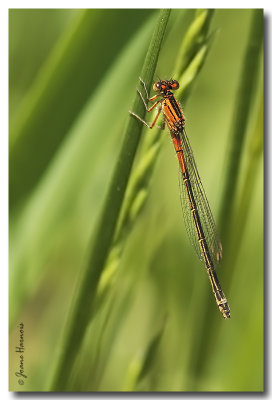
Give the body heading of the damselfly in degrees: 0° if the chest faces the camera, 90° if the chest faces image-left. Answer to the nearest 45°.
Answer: approximately 135°
